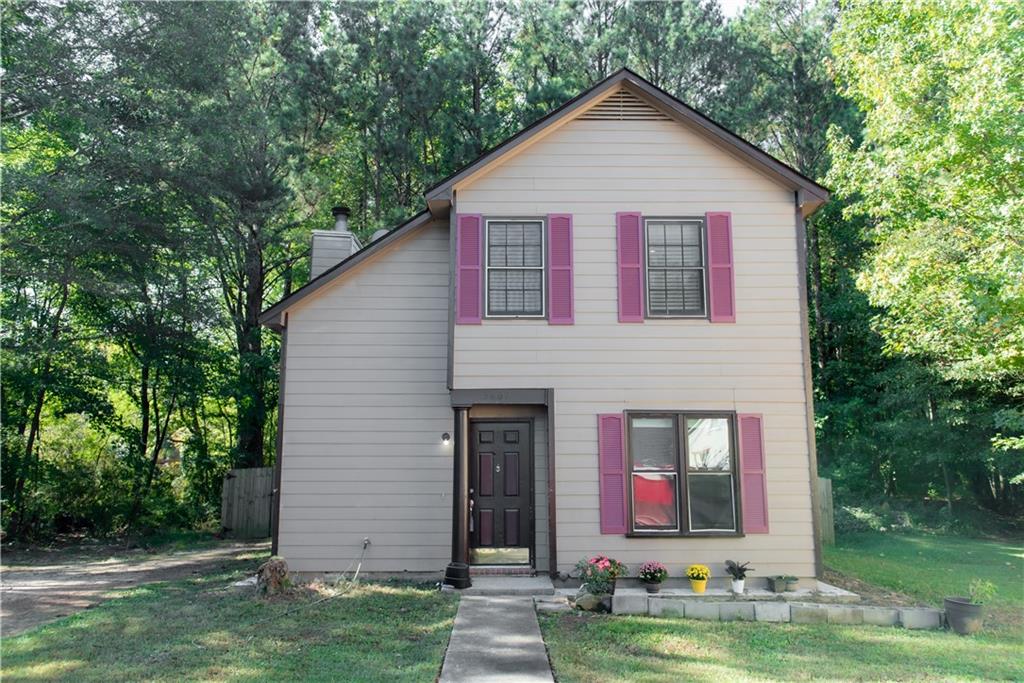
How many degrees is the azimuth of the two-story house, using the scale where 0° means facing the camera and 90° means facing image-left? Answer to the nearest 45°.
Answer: approximately 0°

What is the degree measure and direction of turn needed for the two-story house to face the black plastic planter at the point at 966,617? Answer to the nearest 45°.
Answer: approximately 45° to its left

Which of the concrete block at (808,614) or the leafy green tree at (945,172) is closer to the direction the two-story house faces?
the concrete block

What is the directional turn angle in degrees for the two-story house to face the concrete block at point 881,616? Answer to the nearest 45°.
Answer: approximately 45° to its left

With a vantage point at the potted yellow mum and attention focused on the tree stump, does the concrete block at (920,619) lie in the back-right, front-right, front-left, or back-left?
back-left
